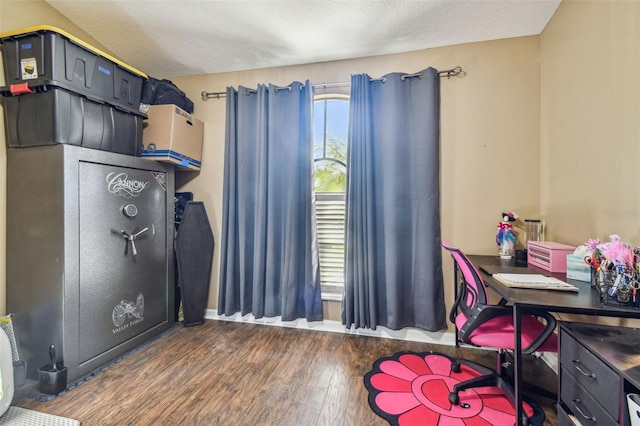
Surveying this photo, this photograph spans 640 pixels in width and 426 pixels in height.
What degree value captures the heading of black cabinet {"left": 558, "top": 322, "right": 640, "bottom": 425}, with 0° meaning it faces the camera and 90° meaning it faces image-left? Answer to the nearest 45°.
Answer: approximately 45°

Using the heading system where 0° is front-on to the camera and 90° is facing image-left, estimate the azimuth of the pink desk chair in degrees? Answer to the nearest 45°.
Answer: approximately 270°

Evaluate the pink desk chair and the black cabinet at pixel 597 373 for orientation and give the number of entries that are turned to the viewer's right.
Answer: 1

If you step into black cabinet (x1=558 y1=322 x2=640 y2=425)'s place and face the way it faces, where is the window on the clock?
The window is roughly at 2 o'clock from the black cabinet.

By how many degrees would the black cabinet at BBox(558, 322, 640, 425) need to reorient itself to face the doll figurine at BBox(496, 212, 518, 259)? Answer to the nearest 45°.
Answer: approximately 90° to its right

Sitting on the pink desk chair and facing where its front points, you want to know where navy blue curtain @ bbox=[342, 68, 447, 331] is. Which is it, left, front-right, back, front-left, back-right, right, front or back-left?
back-left

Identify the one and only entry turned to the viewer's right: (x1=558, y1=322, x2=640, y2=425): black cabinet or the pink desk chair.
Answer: the pink desk chair

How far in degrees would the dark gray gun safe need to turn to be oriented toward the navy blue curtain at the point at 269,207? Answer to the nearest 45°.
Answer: approximately 45° to its left
